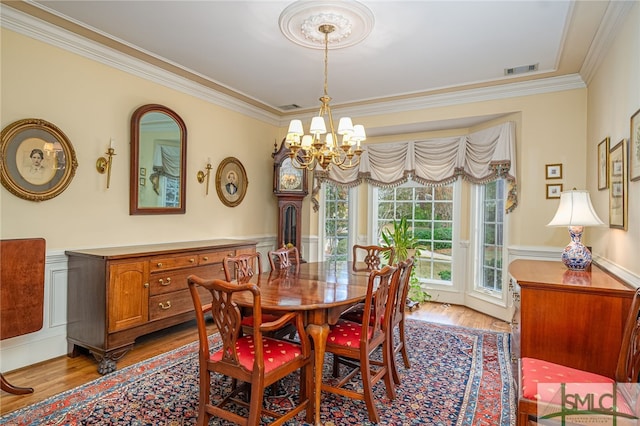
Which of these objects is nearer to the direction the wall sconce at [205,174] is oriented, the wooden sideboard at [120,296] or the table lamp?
the table lamp

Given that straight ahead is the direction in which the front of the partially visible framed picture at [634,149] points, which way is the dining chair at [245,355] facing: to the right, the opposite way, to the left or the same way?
to the right

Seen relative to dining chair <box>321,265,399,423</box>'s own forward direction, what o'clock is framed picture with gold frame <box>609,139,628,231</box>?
The framed picture with gold frame is roughly at 4 o'clock from the dining chair.

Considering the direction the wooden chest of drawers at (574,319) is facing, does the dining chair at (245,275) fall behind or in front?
in front

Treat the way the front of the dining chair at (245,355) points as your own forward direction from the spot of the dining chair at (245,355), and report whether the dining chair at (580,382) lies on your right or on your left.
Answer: on your right

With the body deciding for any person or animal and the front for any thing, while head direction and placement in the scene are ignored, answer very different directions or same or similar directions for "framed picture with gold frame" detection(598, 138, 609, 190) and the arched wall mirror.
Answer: very different directions

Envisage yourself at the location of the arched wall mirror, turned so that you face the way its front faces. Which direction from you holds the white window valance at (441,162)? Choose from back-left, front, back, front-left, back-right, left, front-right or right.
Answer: front-left

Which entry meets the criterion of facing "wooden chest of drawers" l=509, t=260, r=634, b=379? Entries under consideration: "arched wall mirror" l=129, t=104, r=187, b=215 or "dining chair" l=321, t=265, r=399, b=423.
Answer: the arched wall mirror

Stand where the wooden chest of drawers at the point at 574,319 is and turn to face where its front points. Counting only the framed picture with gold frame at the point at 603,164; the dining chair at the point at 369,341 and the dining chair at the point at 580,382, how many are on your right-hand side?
1
